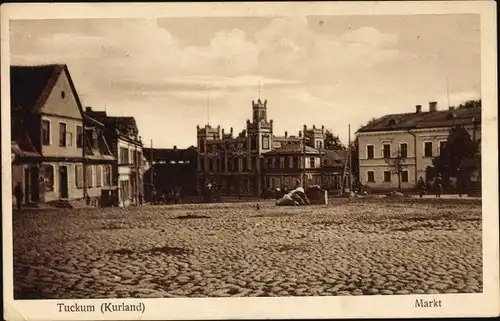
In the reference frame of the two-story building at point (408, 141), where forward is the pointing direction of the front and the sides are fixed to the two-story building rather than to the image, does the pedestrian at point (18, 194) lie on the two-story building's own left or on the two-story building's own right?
on the two-story building's own right

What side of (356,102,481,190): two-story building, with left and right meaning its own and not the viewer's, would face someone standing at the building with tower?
right

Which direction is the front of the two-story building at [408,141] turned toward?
toward the camera
